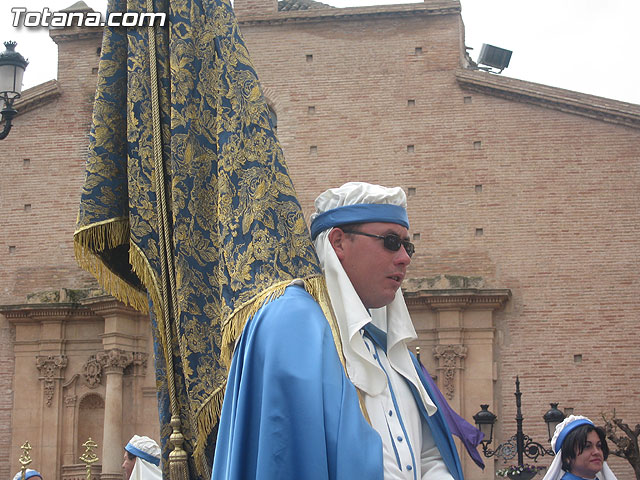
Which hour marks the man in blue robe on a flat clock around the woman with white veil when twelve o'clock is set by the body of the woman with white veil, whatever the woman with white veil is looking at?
The man in blue robe is roughly at 2 o'clock from the woman with white veil.

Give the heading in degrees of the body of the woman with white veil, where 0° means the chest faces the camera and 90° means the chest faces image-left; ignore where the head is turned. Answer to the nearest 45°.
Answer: approximately 315°

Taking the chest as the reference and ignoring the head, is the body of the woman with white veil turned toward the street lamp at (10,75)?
no

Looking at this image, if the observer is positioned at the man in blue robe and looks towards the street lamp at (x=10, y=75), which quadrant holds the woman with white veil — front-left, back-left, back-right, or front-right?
front-right

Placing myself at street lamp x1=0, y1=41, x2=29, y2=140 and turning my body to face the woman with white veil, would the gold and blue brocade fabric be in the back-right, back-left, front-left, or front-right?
front-right

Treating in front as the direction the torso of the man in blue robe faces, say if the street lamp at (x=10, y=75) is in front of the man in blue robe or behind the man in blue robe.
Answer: behind

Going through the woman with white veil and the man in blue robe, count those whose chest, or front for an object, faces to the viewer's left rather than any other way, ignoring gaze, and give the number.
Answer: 0

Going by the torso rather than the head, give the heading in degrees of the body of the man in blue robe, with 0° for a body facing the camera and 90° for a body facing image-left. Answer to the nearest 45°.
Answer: approximately 315°

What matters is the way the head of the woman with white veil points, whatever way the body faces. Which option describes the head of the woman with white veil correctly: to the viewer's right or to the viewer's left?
to the viewer's right

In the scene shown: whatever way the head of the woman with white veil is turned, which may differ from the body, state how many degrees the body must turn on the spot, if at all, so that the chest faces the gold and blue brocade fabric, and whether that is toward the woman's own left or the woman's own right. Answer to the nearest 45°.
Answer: approximately 90° to the woman's own right

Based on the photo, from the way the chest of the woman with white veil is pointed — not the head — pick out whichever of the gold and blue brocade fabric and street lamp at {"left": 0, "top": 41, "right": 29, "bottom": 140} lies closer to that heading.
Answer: the gold and blue brocade fabric
